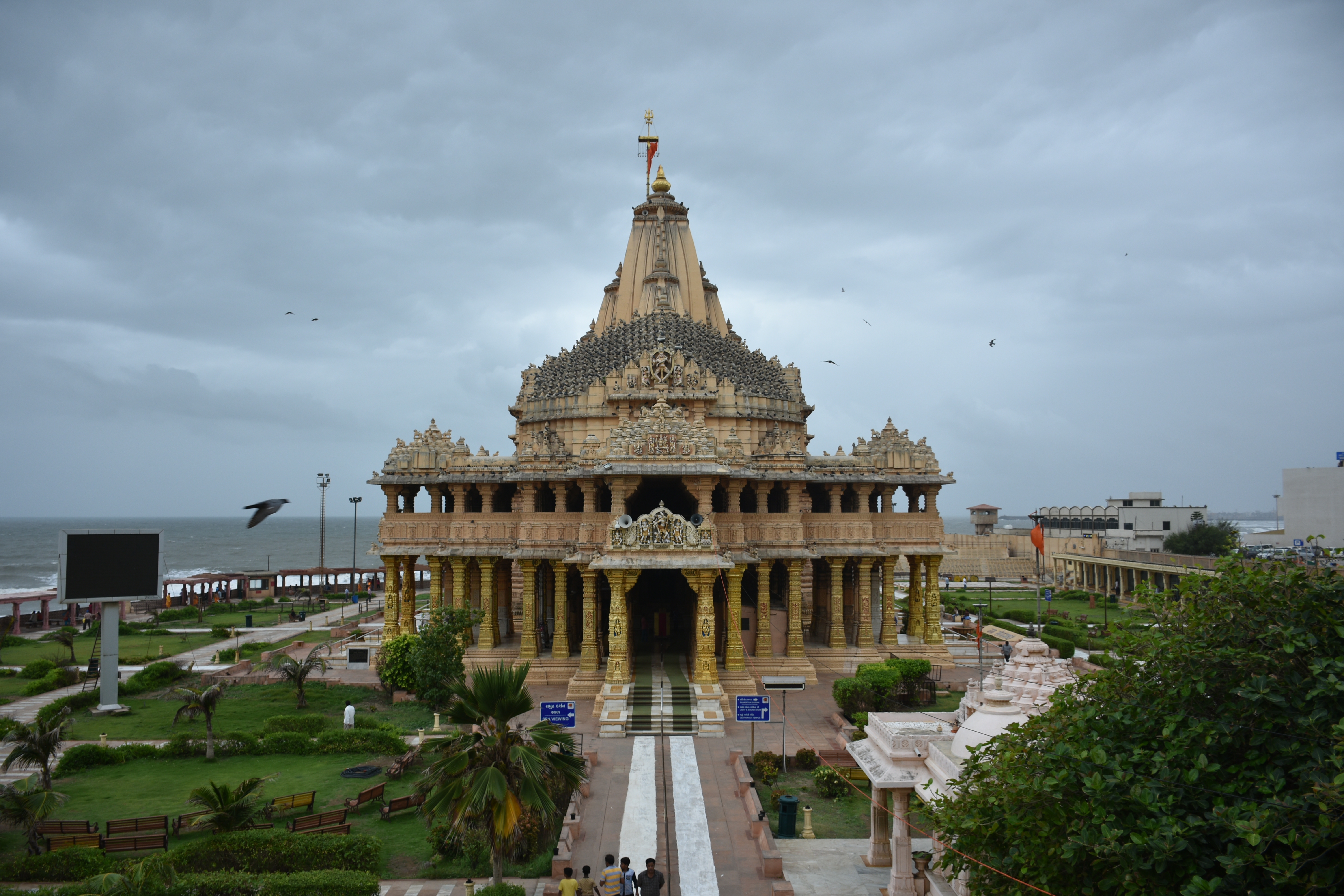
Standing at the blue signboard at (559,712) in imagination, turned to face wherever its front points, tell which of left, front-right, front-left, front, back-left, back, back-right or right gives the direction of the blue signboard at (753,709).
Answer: left

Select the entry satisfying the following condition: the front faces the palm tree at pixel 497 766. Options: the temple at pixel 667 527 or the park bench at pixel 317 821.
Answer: the temple

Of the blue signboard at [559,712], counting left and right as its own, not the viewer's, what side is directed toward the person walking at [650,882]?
front

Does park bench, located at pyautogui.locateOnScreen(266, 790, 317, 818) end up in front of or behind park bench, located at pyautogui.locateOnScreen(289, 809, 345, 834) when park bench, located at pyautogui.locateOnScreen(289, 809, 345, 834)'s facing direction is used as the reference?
in front

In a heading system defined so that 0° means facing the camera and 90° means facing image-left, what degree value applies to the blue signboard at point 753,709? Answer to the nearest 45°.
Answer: approximately 0°

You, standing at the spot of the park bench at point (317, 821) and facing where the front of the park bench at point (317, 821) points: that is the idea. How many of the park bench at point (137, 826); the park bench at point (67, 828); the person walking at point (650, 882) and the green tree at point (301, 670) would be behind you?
1

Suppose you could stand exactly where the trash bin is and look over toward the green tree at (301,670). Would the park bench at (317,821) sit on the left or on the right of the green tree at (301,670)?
left
